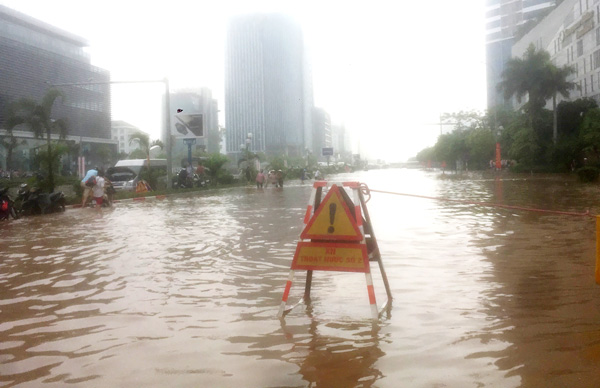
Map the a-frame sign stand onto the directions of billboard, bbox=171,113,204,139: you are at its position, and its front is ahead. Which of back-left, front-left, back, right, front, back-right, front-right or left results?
front

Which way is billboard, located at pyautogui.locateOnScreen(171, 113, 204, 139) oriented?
toward the camera

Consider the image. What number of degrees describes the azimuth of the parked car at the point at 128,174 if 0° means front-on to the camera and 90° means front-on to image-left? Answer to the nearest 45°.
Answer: approximately 45°

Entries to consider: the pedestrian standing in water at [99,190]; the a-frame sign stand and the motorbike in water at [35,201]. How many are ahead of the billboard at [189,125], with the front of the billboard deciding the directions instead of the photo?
3

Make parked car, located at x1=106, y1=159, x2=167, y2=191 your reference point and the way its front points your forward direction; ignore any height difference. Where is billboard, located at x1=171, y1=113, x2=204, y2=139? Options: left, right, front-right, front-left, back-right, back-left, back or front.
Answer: back

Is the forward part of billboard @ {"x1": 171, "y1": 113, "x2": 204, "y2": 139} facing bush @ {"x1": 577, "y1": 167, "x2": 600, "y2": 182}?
no

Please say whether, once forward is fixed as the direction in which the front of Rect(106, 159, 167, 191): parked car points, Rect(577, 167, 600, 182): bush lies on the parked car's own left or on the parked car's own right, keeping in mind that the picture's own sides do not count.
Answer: on the parked car's own left
